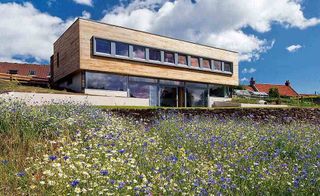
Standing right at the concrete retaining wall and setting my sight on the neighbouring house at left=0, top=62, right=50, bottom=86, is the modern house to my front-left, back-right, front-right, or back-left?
front-right

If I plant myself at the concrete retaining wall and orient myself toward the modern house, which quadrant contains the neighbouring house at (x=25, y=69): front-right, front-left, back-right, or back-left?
front-left

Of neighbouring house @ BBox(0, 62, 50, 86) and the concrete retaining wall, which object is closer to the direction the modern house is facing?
the concrete retaining wall

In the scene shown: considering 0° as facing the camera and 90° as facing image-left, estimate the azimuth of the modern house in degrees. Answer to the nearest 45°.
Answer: approximately 315°

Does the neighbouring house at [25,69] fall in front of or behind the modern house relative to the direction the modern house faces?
behind
